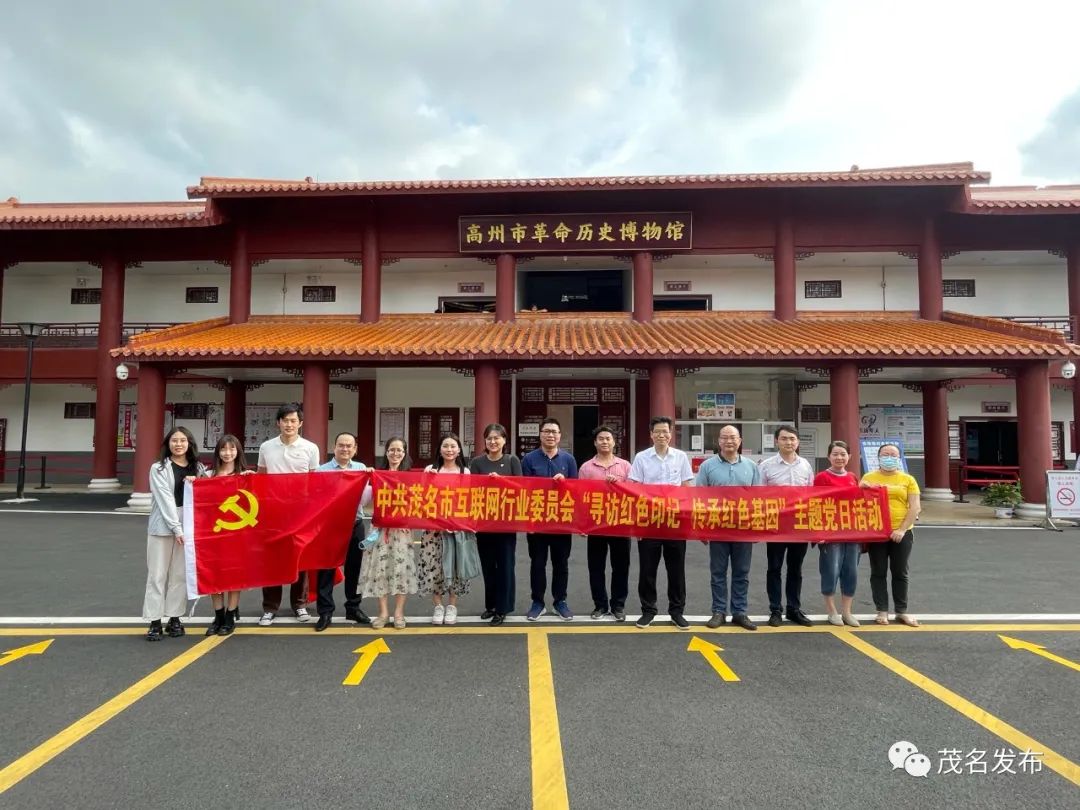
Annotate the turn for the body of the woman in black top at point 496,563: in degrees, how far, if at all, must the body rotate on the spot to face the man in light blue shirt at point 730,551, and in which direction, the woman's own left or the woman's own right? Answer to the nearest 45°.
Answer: approximately 90° to the woman's own left

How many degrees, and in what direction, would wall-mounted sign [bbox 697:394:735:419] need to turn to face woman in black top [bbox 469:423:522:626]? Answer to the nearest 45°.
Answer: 0° — it already faces them

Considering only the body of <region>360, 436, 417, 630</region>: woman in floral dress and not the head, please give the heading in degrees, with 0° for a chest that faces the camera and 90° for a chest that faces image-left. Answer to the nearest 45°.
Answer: approximately 0°

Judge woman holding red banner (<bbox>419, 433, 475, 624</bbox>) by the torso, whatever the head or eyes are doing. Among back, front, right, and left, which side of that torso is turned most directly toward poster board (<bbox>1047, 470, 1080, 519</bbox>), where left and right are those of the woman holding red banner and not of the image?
left

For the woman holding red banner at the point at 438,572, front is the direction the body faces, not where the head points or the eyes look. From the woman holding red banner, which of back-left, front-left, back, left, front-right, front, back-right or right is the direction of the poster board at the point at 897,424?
back-left

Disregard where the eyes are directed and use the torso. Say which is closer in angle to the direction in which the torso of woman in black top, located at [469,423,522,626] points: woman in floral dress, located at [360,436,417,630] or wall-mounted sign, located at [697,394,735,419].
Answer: the woman in floral dress

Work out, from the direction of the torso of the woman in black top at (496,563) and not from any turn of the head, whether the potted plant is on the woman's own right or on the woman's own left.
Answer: on the woman's own left

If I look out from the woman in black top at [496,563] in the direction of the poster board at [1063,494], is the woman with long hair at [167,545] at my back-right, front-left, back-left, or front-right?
back-left
